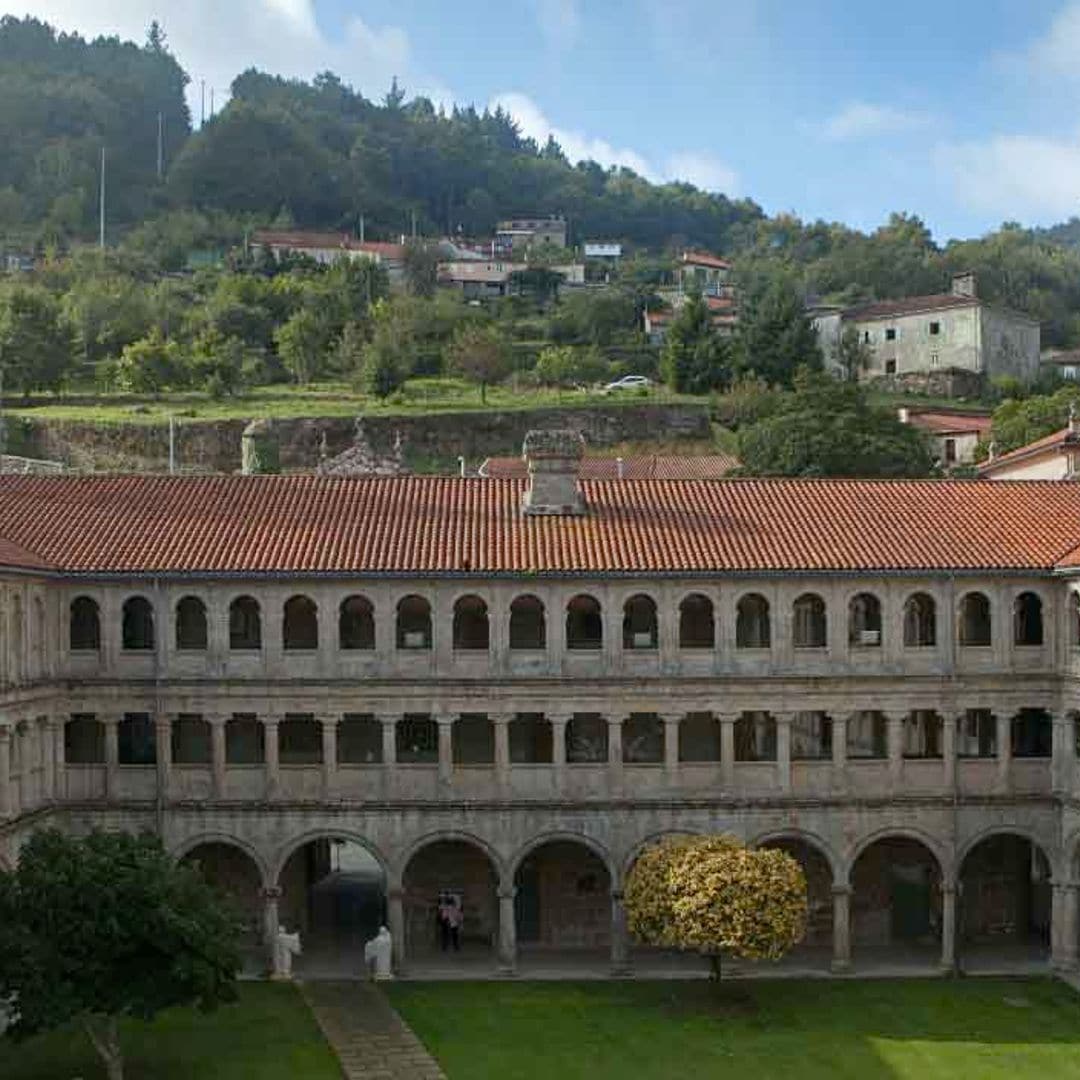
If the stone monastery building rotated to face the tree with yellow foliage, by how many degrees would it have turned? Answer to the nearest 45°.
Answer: approximately 45° to its left

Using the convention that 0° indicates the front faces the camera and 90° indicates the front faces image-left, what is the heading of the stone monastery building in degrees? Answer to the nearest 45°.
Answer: approximately 0°

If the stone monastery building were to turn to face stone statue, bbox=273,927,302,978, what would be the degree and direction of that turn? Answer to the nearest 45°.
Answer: approximately 90° to its right

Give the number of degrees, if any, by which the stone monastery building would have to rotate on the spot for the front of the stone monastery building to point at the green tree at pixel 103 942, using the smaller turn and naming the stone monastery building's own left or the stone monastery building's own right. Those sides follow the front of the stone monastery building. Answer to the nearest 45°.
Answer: approximately 45° to the stone monastery building's own right

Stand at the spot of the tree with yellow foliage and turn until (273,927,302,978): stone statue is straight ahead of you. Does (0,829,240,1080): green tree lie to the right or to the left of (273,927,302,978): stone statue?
left
